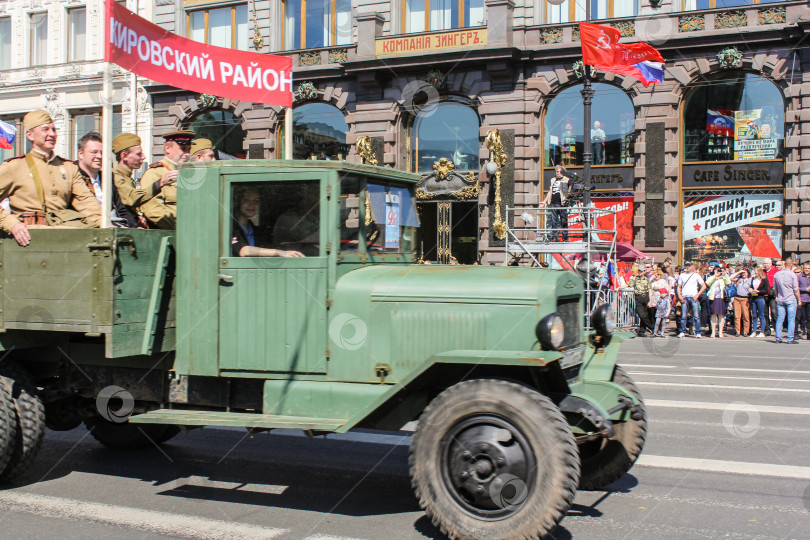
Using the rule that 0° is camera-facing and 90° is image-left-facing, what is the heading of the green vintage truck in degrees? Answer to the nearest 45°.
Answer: approximately 315°

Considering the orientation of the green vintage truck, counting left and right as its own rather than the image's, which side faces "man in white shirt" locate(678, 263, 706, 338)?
left

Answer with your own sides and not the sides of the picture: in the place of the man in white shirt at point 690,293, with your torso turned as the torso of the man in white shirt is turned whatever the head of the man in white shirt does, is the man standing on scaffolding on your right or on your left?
on your right

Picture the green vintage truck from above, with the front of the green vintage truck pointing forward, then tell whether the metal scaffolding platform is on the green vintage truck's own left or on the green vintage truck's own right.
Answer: on the green vintage truck's own left

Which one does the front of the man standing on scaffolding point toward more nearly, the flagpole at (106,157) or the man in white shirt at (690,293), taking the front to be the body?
the flagpole

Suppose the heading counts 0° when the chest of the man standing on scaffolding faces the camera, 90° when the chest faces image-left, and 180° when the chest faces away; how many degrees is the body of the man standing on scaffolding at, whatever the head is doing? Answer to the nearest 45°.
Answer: approximately 45°
